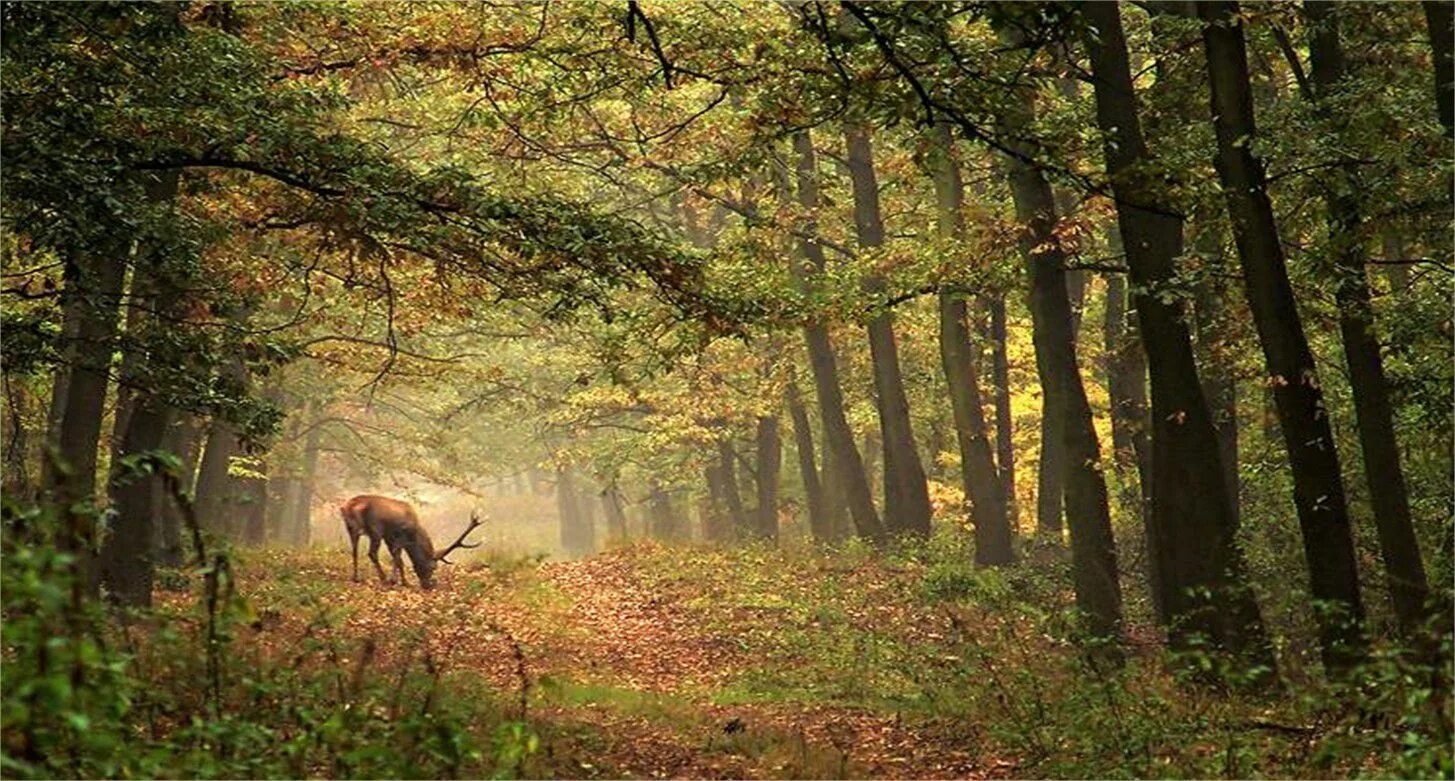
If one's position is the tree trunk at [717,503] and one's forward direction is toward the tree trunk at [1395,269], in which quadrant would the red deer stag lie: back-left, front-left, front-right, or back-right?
front-right

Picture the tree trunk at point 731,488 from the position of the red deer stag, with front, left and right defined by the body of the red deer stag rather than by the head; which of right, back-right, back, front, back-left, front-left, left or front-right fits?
front-left

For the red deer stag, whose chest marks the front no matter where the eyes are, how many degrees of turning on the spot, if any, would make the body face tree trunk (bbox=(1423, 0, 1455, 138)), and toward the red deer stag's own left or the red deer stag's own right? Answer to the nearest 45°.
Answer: approximately 45° to the red deer stag's own right

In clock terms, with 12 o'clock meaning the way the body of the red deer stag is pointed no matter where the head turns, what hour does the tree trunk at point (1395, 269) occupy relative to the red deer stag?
The tree trunk is roughly at 1 o'clock from the red deer stag.

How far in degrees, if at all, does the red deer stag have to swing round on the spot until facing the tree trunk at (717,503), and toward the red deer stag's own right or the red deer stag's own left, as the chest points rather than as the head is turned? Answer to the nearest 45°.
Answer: approximately 45° to the red deer stag's own left

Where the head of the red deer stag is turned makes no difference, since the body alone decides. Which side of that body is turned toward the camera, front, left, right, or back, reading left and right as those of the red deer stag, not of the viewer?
right

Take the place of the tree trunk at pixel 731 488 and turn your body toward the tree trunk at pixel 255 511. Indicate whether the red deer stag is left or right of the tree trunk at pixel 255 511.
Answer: left

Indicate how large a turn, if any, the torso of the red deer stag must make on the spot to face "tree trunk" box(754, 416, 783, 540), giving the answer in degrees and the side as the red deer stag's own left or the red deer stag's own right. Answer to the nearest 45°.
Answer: approximately 45° to the red deer stag's own left
